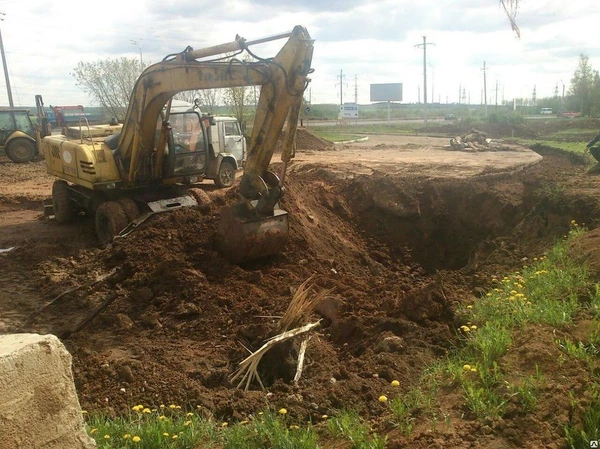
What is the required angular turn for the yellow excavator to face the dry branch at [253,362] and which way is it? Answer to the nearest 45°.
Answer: approximately 45° to its right

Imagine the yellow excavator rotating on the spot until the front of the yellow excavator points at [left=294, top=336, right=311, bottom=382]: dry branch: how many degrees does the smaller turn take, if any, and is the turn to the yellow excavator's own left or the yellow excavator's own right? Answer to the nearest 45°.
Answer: approximately 45° to the yellow excavator's own right

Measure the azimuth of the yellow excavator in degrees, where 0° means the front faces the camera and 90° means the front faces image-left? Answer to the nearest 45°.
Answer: approximately 315°

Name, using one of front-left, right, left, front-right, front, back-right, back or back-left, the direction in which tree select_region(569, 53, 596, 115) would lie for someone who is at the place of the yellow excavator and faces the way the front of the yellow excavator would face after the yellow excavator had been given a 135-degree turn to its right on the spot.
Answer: back-right

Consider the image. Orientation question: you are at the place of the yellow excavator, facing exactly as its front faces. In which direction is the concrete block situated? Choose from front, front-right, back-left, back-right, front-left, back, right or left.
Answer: front-right
